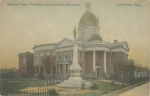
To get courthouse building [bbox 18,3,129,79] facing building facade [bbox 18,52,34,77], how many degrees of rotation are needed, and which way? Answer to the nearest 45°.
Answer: approximately 90° to its right

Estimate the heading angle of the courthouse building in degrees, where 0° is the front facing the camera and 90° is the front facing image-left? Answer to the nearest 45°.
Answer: approximately 0°
